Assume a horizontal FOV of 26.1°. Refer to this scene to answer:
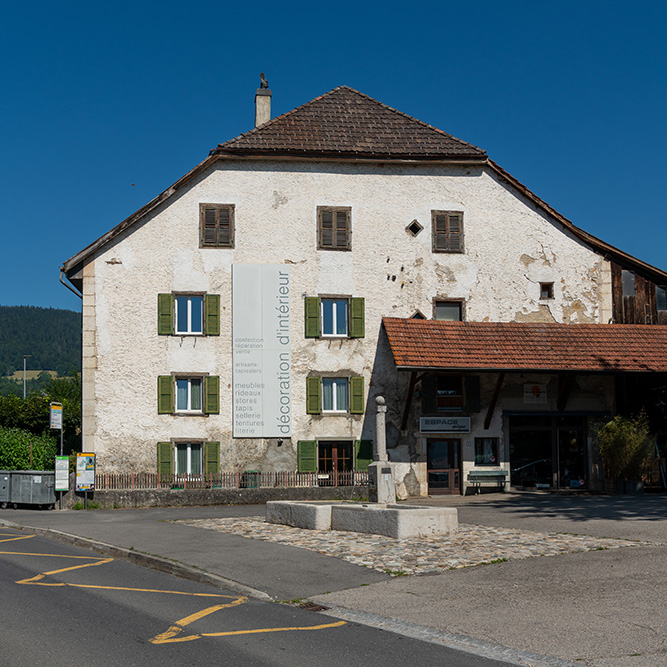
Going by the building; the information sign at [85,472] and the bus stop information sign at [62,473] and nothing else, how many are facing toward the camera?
3

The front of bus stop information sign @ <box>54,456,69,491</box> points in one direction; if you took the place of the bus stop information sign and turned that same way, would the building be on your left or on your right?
on your left

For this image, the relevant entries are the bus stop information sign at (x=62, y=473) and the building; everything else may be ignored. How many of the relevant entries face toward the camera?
2

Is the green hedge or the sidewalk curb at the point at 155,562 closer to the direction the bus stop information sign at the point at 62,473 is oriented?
the sidewalk curb

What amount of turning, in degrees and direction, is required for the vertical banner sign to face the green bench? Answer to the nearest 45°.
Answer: approximately 90° to its left

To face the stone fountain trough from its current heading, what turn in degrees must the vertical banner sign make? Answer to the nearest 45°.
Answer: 0° — it already faces it

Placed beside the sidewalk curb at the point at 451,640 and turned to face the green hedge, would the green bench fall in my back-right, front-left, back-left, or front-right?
front-right

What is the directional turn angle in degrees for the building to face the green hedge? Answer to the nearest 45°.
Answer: approximately 135° to its right

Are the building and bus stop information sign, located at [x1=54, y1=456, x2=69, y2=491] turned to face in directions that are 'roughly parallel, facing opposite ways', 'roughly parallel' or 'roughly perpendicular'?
roughly parallel

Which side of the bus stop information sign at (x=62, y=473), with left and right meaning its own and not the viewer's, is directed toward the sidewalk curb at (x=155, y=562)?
front

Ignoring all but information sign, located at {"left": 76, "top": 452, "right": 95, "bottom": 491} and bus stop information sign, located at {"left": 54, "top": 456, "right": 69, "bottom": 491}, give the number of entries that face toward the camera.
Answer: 2

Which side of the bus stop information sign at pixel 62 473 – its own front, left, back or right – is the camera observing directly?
front

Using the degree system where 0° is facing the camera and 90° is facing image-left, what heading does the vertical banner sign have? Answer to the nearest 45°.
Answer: approximately 0°

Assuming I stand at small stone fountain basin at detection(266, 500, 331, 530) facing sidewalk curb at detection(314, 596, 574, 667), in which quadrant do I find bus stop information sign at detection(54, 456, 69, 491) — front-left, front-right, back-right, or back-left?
back-right
